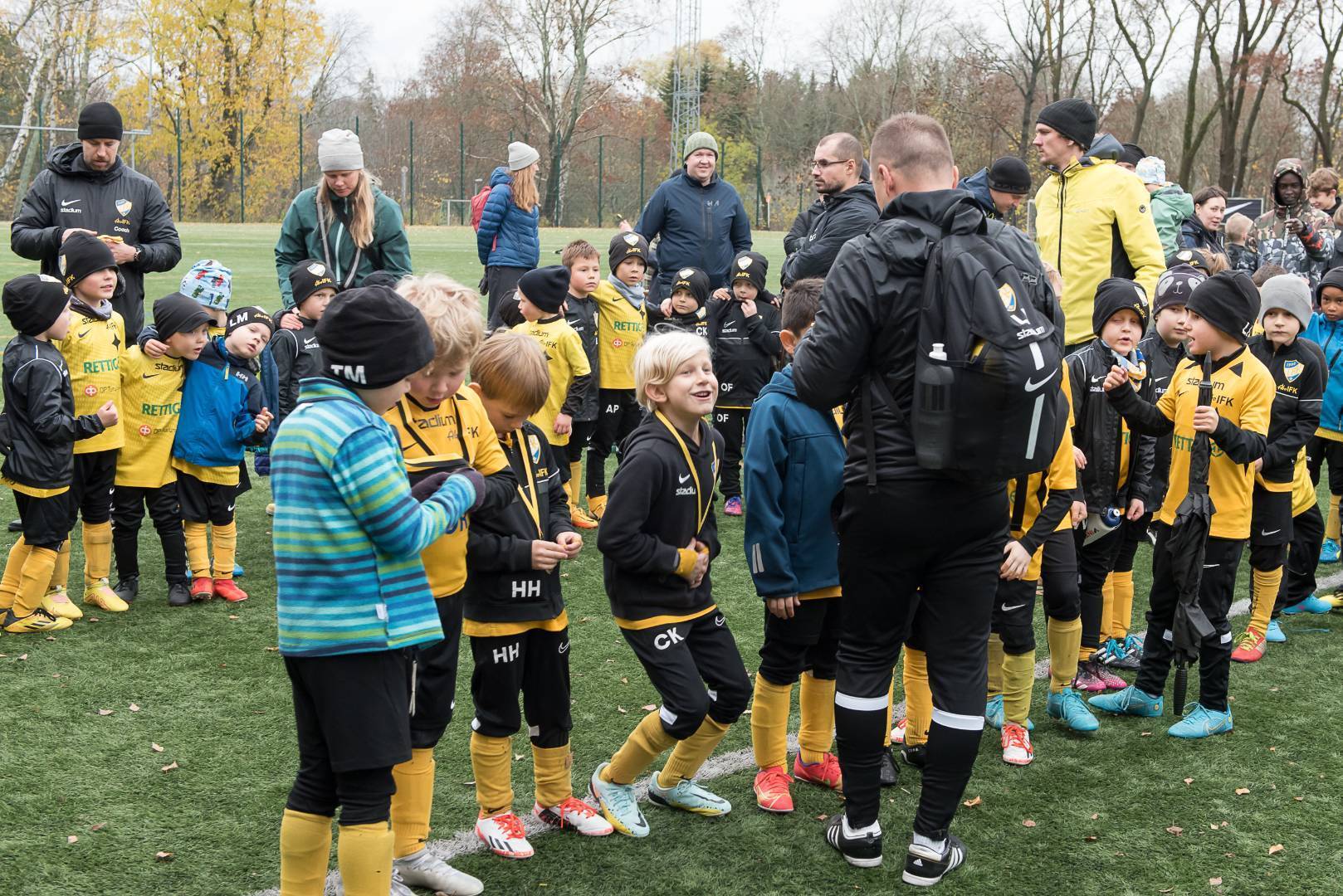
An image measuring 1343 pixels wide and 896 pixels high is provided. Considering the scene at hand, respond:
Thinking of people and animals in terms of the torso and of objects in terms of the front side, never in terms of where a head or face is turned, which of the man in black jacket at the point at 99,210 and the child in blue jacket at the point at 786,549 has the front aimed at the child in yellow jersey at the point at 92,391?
the man in black jacket

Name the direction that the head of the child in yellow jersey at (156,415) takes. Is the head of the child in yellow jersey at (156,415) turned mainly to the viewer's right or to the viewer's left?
to the viewer's right

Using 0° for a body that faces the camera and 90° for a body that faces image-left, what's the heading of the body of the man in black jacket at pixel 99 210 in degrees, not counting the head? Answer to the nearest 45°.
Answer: approximately 0°

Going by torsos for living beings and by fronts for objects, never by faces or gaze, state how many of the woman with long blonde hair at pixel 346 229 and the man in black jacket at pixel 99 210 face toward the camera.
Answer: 2

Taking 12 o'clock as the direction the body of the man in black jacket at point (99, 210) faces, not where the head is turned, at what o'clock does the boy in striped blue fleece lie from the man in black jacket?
The boy in striped blue fleece is roughly at 12 o'clock from the man in black jacket.
